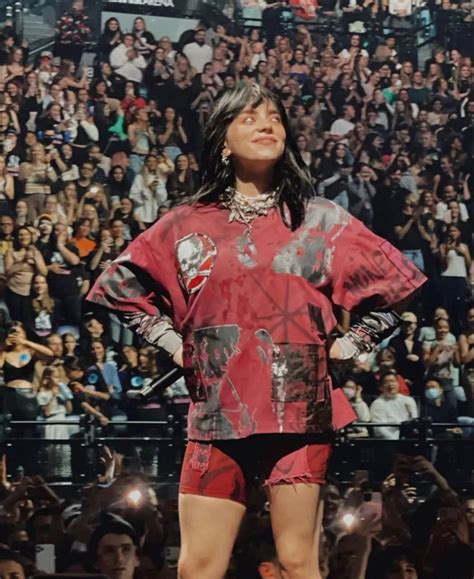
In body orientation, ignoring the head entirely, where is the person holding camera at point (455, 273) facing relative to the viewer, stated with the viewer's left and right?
facing the viewer

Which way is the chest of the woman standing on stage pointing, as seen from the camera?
toward the camera

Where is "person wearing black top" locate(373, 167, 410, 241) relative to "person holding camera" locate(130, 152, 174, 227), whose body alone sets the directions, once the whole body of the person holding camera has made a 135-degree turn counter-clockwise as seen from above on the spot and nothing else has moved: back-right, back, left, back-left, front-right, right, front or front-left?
right

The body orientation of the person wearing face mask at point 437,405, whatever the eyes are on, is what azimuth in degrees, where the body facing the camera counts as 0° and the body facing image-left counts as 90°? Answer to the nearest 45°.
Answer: approximately 45°

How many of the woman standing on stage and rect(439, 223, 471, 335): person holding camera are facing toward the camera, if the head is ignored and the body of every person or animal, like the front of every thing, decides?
2

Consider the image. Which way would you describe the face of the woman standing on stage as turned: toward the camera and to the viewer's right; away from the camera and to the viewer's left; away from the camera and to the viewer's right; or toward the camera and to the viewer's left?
toward the camera and to the viewer's right

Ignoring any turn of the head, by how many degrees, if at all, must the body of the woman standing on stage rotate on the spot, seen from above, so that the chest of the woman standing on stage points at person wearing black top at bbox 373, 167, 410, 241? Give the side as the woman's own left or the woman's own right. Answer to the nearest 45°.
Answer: approximately 180°

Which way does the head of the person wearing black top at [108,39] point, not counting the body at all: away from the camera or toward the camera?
toward the camera

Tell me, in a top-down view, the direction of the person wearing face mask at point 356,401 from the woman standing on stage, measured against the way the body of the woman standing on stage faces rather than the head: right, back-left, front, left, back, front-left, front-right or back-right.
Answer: back

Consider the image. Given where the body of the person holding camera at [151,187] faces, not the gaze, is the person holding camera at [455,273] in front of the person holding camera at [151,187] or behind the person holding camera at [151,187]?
in front

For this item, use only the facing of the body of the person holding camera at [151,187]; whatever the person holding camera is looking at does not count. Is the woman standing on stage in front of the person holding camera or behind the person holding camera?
in front

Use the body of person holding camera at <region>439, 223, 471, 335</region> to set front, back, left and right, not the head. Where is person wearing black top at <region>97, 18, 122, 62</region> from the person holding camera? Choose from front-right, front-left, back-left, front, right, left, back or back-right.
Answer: right
